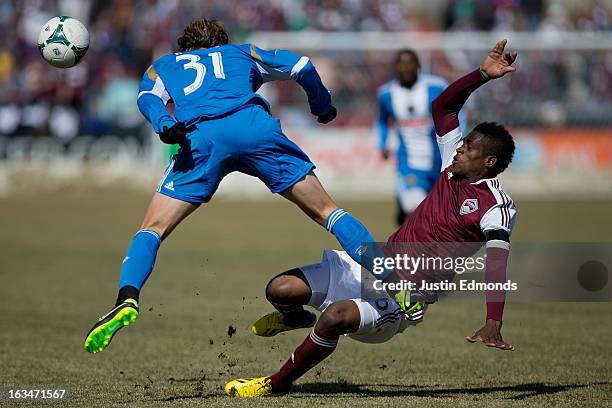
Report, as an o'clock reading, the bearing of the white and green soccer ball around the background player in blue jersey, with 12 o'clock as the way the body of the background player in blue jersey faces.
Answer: The white and green soccer ball is roughly at 1 o'clock from the background player in blue jersey.

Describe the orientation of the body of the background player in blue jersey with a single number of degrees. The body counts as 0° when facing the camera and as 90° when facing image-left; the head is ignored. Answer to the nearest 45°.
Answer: approximately 0°
